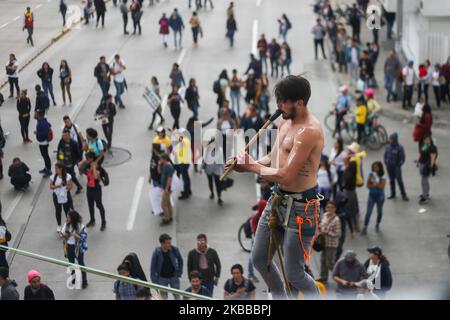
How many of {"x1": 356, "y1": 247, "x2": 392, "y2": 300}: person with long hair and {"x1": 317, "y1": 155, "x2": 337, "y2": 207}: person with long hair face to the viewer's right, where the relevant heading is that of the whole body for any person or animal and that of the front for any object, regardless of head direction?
0

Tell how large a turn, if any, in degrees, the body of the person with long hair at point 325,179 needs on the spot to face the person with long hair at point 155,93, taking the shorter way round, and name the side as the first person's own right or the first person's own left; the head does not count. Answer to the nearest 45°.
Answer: approximately 90° to the first person's own right

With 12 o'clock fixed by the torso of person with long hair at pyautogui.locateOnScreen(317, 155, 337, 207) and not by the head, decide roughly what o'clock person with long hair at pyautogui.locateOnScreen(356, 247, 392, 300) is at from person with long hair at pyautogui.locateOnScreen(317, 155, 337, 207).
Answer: person with long hair at pyautogui.locateOnScreen(356, 247, 392, 300) is roughly at 10 o'clock from person with long hair at pyautogui.locateOnScreen(317, 155, 337, 207).

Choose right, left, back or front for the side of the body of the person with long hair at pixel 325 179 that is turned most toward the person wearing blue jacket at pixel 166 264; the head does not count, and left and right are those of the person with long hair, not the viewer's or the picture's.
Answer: front

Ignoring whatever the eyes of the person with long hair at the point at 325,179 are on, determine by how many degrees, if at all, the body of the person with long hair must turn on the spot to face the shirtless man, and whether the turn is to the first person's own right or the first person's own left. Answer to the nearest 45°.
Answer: approximately 45° to the first person's own left

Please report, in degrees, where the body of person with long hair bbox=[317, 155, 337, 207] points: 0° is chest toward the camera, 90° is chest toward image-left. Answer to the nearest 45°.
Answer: approximately 45°

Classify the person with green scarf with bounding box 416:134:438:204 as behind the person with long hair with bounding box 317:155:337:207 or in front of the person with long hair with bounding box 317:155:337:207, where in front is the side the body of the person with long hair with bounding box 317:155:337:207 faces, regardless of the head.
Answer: behind

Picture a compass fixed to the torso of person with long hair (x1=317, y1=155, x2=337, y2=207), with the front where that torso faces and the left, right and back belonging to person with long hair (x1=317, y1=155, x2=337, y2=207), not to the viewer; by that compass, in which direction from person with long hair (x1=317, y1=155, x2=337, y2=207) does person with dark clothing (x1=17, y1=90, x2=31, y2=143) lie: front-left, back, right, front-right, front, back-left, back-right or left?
front-right

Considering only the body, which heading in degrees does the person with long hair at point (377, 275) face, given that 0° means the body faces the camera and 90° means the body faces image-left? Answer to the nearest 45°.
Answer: approximately 45°

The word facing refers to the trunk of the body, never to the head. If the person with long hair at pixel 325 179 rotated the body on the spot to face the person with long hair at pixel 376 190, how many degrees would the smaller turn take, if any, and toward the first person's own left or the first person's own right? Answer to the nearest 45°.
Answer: approximately 135° to the first person's own left

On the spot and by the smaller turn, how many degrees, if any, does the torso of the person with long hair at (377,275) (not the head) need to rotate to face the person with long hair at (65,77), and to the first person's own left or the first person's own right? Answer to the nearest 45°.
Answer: approximately 90° to the first person's own right

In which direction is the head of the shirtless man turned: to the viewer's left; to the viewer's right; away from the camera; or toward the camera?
to the viewer's left
